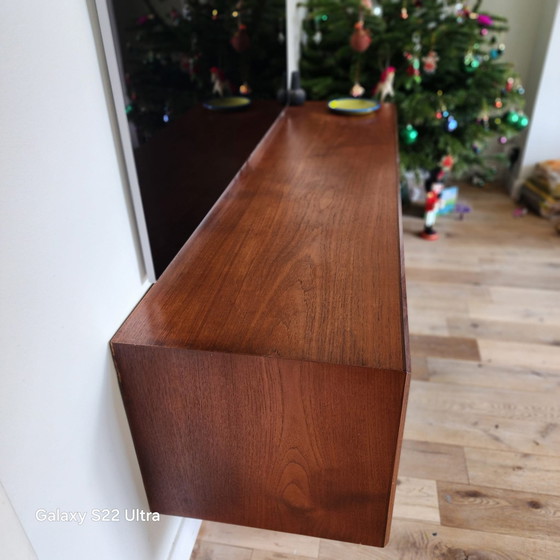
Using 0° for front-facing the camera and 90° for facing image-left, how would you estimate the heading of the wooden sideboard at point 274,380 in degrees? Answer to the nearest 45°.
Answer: approximately 270°
